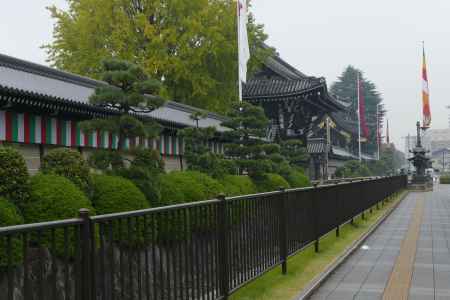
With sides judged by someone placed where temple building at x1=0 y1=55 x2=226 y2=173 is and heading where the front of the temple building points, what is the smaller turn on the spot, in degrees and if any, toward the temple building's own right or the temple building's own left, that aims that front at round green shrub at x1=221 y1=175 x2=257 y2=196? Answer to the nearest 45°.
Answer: approximately 90° to the temple building's own left

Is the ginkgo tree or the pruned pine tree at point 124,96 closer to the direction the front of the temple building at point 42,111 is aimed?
the pruned pine tree

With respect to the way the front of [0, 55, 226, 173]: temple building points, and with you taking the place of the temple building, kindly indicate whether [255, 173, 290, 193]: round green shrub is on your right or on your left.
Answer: on your left

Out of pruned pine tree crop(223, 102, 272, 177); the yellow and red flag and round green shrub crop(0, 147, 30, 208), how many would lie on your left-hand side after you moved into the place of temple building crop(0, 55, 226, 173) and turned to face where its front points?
2

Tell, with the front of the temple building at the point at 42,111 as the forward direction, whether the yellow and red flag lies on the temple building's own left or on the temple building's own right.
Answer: on the temple building's own left

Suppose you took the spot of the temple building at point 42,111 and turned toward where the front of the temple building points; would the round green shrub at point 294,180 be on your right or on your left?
on your left

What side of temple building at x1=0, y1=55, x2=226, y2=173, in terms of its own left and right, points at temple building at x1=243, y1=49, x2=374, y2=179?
left

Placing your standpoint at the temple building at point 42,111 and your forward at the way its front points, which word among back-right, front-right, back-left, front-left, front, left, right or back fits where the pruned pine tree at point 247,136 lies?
left

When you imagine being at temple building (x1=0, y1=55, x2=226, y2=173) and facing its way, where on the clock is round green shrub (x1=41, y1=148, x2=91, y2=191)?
The round green shrub is roughly at 1 o'clock from the temple building.

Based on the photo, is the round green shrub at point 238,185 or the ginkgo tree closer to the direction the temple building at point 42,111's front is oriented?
the round green shrub

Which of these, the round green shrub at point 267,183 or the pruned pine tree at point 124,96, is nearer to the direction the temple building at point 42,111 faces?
the pruned pine tree

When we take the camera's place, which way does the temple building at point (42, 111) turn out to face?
facing the viewer and to the right of the viewer

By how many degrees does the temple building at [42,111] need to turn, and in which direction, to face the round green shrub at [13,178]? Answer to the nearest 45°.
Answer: approximately 45° to its right

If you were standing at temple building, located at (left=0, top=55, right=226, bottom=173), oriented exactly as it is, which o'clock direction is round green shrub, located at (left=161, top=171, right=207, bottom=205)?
The round green shrub is roughly at 11 o'clock from the temple building.
